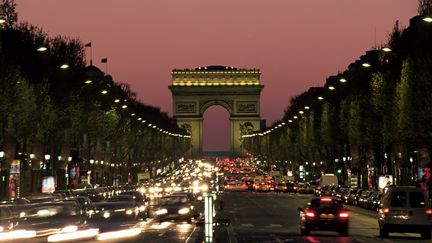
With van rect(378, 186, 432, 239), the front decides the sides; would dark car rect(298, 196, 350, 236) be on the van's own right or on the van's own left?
on the van's own left

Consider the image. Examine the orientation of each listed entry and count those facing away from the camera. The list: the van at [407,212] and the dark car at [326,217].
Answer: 2

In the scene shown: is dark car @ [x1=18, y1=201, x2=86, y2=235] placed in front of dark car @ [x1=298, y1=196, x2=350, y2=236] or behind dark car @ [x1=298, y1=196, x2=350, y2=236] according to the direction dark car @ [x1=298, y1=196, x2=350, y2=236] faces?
behind

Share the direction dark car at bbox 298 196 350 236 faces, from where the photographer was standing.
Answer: facing away from the viewer

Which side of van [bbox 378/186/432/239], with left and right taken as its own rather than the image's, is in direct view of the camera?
back

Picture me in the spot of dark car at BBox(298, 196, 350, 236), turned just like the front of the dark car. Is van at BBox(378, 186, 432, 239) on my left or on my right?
on my right
